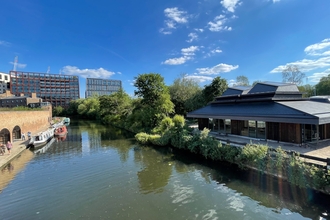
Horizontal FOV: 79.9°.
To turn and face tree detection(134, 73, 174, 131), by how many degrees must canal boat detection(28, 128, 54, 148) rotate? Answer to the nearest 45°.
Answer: approximately 135° to its left

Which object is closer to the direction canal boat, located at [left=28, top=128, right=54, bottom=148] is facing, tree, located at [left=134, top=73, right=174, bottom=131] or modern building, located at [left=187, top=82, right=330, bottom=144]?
the modern building

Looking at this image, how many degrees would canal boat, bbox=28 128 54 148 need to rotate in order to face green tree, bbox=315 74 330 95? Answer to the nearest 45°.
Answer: approximately 135° to its left

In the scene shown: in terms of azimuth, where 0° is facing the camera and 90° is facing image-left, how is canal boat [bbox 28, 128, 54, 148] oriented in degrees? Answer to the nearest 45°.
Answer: approximately 45°
